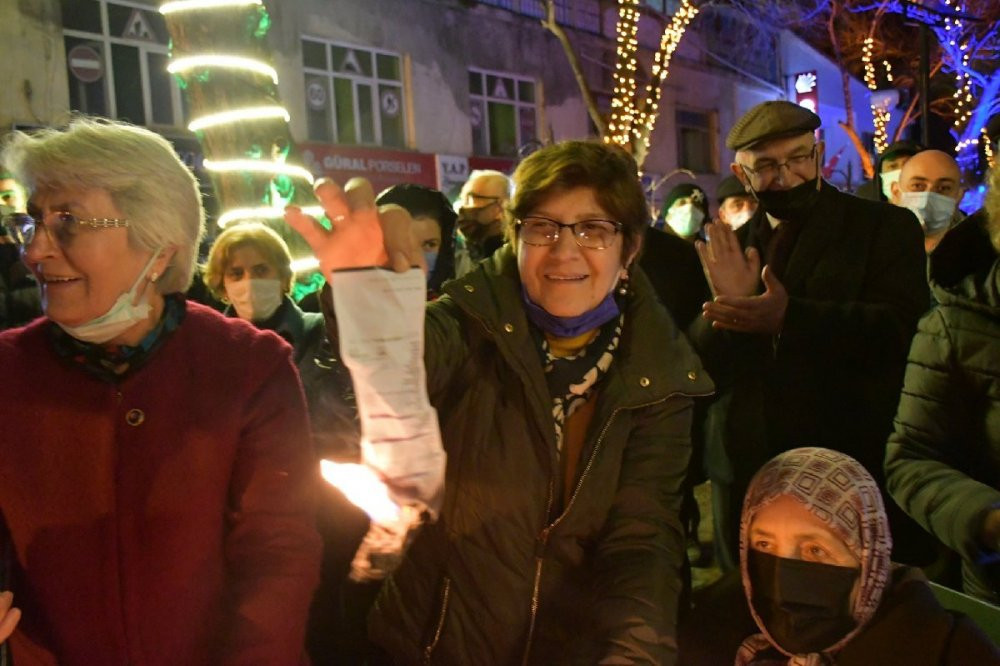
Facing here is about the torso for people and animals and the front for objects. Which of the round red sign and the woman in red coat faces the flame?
the round red sign

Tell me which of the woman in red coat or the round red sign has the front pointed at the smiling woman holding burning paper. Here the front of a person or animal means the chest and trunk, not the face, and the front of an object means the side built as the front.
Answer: the round red sign

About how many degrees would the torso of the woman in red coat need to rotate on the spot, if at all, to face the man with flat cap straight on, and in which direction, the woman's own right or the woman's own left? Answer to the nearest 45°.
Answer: approximately 135° to the woman's own left

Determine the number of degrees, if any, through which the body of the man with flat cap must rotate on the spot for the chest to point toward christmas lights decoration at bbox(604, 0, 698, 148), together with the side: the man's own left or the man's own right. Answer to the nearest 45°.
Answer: approximately 135° to the man's own right

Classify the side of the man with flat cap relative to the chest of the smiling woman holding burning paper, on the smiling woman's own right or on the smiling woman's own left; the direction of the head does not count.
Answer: on the smiling woman's own left

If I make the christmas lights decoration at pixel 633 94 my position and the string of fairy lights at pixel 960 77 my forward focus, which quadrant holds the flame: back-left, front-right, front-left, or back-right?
back-right

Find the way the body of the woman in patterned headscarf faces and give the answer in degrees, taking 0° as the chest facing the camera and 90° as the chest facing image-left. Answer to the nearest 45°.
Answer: approximately 45°

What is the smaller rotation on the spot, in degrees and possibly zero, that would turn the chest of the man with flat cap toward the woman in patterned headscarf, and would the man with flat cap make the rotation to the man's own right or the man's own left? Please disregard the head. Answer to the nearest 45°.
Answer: approximately 45° to the man's own left

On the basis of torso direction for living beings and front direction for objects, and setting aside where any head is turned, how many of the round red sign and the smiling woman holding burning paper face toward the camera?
2

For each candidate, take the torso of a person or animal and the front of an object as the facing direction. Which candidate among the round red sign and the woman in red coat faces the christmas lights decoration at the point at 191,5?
the round red sign

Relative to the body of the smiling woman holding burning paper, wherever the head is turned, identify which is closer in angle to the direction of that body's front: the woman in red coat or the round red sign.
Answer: the woman in red coat

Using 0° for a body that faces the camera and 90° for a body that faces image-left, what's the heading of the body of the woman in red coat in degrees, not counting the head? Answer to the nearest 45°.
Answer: approximately 45°
